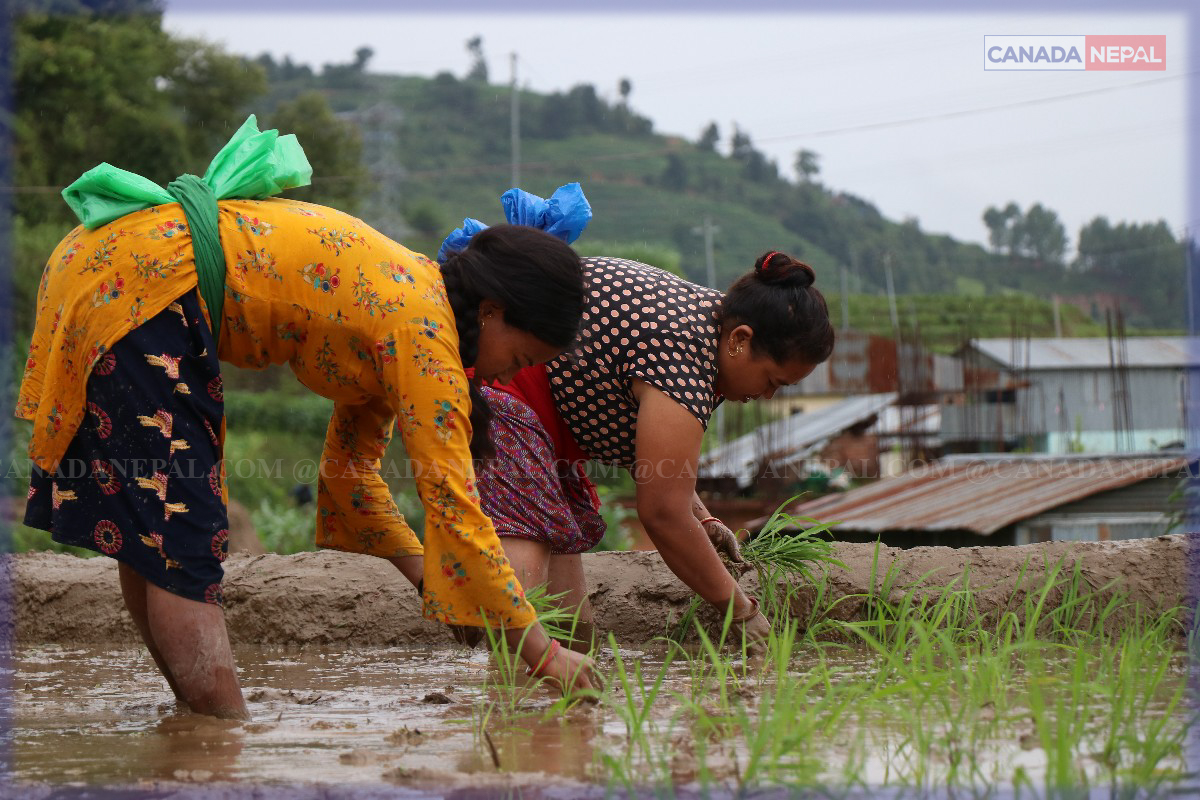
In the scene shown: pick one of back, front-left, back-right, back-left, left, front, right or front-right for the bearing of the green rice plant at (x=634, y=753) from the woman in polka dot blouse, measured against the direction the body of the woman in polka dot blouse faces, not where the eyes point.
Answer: right

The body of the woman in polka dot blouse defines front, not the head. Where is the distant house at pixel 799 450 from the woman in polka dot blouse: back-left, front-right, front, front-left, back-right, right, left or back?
left

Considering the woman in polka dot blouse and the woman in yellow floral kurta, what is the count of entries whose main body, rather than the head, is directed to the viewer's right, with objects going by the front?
2

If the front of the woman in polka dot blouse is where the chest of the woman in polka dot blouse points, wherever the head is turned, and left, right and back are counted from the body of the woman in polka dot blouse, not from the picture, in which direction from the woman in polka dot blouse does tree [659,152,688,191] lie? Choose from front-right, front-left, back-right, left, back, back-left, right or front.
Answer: left

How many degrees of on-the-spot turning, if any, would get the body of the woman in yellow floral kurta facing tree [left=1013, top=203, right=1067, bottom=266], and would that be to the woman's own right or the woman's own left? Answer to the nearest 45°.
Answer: approximately 45° to the woman's own left

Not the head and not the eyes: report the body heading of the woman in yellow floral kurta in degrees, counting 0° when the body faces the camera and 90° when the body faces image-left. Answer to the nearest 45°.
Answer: approximately 270°

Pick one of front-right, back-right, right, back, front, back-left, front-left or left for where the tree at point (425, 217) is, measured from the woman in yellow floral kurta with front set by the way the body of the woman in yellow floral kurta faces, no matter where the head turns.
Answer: left

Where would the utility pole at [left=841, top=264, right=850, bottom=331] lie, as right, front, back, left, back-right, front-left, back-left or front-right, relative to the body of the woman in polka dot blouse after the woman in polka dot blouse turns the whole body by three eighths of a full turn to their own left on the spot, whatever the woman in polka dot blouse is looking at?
front-right

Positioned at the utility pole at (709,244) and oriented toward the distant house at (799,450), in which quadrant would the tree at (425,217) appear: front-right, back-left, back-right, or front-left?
back-right

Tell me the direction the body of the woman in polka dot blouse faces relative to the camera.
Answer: to the viewer's right

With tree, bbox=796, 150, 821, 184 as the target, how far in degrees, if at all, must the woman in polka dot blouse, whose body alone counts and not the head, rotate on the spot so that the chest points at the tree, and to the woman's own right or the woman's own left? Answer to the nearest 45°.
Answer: approximately 90° to the woman's own left
